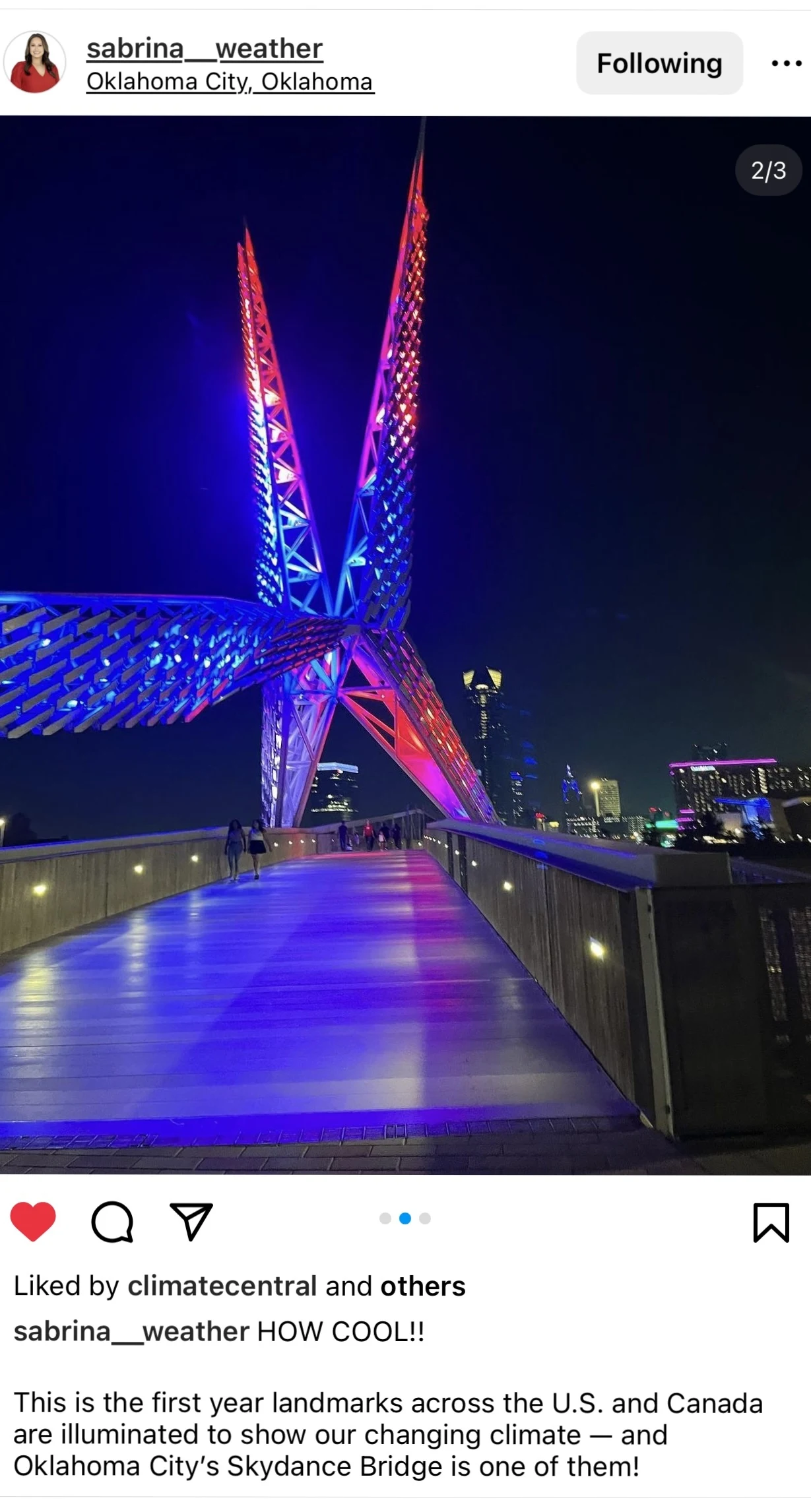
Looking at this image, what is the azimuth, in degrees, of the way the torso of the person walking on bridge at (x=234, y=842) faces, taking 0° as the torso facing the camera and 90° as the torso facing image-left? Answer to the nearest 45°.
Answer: approximately 0°
